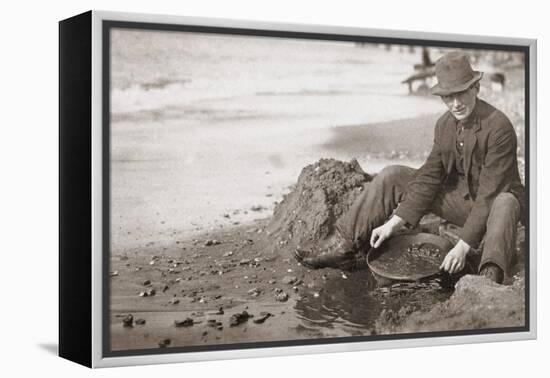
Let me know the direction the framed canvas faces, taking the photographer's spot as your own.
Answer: facing the viewer and to the right of the viewer
